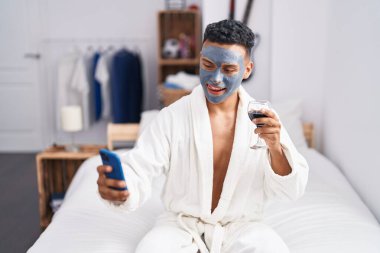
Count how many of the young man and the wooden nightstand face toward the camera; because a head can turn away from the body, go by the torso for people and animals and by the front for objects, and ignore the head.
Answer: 2

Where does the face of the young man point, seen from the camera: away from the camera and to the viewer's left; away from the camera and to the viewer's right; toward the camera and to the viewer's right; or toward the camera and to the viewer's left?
toward the camera and to the viewer's left

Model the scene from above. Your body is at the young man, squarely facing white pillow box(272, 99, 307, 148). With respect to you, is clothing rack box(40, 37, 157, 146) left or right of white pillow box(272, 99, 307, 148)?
left

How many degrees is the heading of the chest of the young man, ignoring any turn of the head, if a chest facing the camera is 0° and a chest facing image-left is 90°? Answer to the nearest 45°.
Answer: approximately 0°

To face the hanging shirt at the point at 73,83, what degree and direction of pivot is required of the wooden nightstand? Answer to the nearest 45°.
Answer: approximately 180°

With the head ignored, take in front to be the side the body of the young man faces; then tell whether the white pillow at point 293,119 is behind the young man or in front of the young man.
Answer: behind
